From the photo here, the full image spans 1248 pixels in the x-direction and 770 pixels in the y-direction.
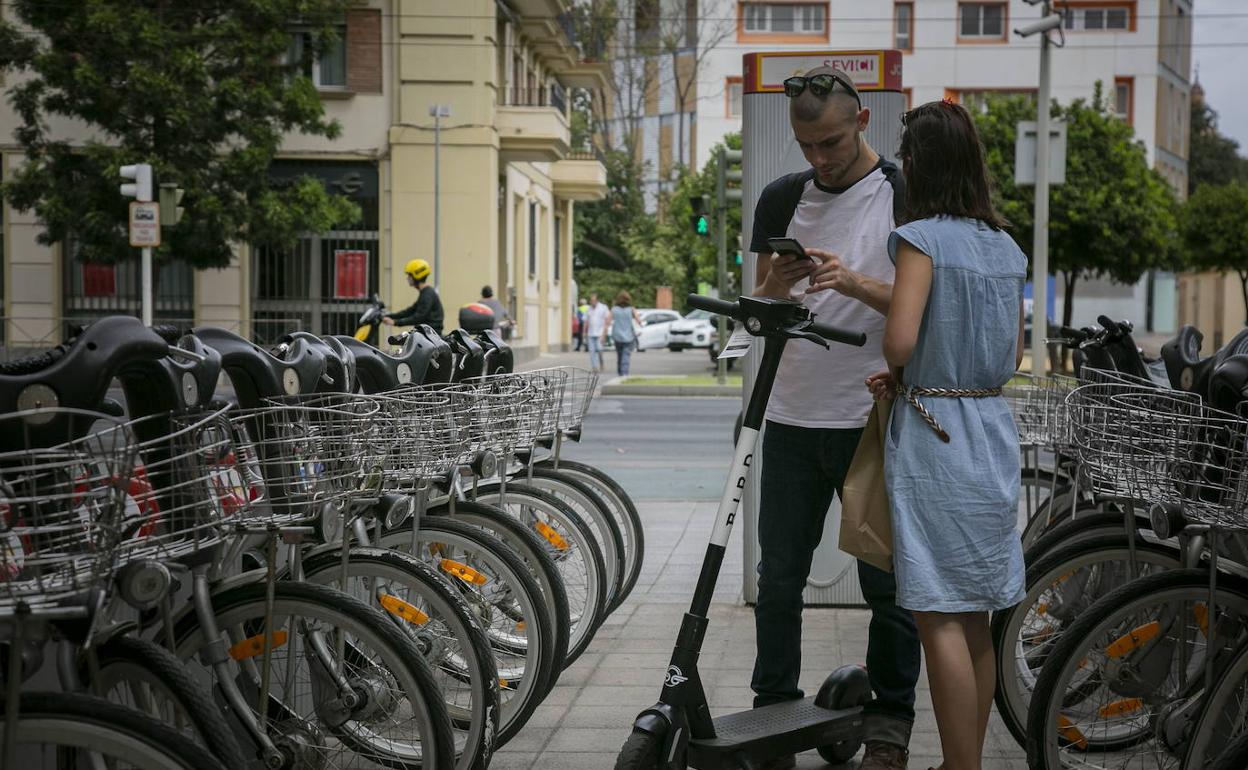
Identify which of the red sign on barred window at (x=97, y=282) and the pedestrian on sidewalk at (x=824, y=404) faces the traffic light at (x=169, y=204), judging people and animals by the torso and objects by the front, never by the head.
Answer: the red sign on barred window

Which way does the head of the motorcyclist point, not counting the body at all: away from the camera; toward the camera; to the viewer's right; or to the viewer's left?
to the viewer's left

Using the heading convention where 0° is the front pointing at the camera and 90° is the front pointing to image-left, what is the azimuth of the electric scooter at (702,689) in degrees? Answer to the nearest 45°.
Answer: approximately 45°

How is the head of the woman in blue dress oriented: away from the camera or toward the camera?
away from the camera

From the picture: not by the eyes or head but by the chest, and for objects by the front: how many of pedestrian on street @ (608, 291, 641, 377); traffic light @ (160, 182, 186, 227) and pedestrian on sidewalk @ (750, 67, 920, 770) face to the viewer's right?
1

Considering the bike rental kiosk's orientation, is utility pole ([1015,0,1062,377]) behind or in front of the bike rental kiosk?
behind

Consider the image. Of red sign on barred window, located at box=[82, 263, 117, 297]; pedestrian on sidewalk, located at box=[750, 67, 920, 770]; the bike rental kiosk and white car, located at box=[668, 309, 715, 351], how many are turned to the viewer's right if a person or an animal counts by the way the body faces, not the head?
0

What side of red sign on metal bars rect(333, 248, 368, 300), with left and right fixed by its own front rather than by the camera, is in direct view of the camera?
front

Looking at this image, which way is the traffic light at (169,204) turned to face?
to the viewer's right

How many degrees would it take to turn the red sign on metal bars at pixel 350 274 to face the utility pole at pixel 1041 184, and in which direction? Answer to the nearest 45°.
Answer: approximately 45° to its left

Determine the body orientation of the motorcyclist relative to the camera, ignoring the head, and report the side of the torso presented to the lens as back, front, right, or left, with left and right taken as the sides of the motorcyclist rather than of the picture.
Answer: left

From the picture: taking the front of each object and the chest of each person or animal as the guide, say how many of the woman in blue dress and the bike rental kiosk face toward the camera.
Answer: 1

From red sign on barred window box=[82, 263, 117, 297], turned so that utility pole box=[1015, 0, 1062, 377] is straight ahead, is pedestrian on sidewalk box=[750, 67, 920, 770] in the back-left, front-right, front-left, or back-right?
front-right
